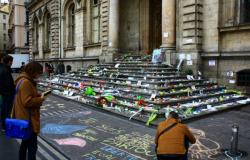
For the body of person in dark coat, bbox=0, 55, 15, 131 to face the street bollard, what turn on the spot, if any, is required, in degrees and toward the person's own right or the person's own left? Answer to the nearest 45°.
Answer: approximately 45° to the person's own right

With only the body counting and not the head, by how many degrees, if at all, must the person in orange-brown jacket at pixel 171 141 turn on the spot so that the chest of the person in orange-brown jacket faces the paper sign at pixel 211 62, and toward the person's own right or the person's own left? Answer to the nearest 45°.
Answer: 0° — they already face it

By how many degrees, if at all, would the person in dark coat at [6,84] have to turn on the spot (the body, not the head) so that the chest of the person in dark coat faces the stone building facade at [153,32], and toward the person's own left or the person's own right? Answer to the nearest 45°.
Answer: approximately 45° to the person's own left

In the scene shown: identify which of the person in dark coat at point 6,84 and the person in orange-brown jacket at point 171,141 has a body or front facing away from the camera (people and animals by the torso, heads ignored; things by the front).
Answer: the person in orange-brown jacket

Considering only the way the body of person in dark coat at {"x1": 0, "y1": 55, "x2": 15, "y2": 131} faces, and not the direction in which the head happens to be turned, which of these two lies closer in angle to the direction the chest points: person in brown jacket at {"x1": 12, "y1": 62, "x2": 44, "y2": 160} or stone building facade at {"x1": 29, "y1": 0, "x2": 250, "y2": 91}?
the stone building facade

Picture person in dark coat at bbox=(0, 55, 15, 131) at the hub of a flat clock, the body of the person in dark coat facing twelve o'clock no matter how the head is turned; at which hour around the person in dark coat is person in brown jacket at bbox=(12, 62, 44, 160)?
The person in brown jacket is roughly at 3 o'clock from the person in dark coat.

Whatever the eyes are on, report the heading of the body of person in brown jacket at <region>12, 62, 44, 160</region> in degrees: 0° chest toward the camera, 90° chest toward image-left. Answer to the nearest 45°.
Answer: approximately 270°

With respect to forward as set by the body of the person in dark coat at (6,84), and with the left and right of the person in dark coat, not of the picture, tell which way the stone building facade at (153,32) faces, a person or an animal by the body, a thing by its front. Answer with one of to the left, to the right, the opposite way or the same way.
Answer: the opposite way

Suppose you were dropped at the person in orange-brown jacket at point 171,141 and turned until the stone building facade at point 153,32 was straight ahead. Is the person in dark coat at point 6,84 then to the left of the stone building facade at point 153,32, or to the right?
left

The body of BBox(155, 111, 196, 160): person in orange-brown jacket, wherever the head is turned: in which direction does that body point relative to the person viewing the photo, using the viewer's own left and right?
facing away from the viewer

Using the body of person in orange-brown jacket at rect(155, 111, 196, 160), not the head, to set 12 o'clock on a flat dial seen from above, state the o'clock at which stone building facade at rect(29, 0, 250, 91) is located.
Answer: The stone building facade is roughly at 12 o'clock from the person in orange-brown jacket.
